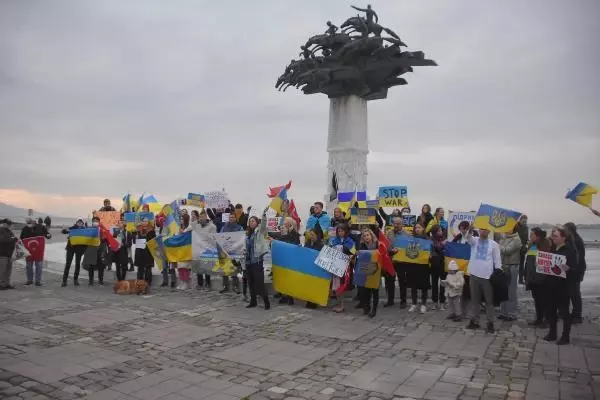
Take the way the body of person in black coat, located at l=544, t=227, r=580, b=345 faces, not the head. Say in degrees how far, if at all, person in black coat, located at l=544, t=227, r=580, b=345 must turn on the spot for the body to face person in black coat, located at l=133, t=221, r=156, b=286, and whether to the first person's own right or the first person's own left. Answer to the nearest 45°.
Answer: approximately 45° to the first person's own right

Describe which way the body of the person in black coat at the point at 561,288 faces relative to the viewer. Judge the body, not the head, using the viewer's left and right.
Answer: facing the viewer and to the left of the viewer

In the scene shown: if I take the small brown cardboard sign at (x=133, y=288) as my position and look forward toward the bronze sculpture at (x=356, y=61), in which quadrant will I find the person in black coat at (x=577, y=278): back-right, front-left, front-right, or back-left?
front-right

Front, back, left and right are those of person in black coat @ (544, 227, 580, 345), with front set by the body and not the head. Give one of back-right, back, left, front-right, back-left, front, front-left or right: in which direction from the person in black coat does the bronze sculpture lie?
right

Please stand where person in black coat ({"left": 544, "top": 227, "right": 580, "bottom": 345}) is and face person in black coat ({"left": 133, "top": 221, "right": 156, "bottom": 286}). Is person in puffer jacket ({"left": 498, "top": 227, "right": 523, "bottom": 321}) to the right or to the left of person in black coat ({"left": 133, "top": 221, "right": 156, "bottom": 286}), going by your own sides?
right

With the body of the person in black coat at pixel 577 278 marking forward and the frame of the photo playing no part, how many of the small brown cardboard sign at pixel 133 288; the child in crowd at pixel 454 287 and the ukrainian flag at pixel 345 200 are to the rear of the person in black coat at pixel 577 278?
0

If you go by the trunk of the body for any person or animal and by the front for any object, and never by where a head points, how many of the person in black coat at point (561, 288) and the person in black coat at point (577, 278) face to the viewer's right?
0

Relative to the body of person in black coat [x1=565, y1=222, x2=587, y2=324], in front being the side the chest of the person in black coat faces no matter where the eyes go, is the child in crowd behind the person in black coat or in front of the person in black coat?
in front
